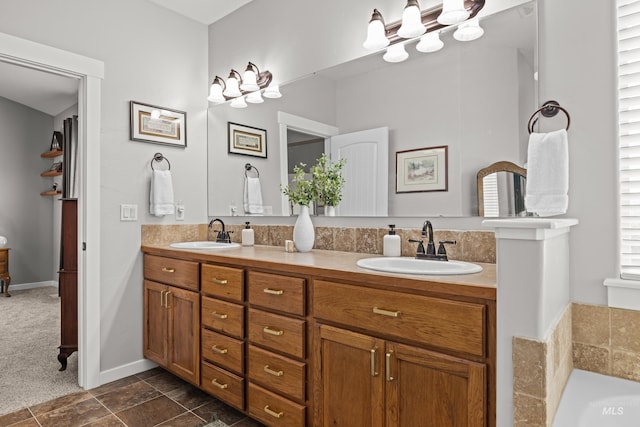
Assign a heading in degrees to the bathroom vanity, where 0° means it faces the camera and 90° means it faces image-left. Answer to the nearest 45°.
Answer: approximately 45°

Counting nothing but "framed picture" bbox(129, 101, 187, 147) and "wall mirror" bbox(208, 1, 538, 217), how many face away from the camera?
0

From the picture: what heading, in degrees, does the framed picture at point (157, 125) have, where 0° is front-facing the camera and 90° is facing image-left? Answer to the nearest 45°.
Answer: approximately 315°

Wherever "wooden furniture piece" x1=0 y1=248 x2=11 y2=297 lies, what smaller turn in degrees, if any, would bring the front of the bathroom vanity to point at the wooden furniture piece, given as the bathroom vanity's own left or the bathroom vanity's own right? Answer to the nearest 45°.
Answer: approximately 90° to the bathroom vanity's own right

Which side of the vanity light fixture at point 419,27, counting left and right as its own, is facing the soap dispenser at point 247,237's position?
right

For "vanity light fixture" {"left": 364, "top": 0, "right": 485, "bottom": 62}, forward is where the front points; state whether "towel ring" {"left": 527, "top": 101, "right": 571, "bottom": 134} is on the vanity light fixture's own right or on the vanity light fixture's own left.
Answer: on the vanity light fixture's own left

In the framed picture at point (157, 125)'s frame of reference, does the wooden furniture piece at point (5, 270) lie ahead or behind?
behind

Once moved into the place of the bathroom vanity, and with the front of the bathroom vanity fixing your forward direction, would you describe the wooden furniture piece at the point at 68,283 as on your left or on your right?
on your right

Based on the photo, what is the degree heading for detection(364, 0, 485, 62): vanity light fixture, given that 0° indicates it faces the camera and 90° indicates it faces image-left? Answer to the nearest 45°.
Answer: approximately 45°
